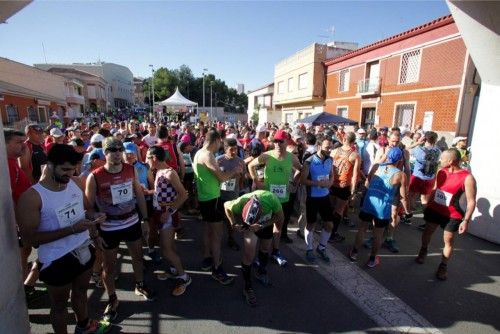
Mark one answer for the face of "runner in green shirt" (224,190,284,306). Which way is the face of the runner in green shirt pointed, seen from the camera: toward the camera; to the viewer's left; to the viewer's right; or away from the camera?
toward the camera

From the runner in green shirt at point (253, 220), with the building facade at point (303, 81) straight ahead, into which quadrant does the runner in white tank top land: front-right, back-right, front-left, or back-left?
back-left

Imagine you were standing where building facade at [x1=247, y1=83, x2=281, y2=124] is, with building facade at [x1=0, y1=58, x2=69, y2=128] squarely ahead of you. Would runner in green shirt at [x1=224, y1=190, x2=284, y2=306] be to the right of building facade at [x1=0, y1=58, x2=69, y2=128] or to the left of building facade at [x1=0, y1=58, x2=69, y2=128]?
left

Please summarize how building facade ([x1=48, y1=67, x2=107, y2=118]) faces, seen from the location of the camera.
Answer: facing the viewer and to the right of the viewer

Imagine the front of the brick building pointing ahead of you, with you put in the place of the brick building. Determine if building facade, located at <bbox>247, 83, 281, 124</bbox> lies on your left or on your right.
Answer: on your right

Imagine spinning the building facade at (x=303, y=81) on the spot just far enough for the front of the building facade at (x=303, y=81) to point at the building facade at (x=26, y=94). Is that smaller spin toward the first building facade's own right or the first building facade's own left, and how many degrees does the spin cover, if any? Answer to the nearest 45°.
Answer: approximately 45° to the first building facade's own right

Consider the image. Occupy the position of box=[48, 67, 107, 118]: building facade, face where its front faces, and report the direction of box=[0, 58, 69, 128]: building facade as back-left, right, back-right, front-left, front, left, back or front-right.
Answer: front-right

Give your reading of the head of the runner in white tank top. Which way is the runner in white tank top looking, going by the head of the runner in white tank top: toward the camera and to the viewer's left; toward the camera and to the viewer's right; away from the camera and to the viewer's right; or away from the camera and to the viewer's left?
toward the camera and to the viewer's right

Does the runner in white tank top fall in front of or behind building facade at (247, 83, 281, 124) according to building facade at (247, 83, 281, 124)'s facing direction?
in front

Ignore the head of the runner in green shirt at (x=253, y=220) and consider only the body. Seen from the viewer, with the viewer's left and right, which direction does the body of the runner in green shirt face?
facing the viewer

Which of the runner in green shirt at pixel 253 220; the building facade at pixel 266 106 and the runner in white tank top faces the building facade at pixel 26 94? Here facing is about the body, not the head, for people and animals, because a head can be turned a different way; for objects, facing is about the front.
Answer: the building facade at pixel 266 106

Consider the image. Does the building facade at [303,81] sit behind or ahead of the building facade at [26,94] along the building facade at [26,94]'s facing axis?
ahead

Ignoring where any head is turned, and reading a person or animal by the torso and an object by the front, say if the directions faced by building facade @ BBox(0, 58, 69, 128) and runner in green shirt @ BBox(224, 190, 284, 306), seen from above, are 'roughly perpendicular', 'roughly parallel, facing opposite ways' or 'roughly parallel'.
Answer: roughly perpendicular

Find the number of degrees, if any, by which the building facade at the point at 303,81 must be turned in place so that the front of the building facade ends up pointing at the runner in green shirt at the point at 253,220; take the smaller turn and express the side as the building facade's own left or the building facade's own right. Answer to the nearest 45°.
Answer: approximately 45° to the building facade's own left

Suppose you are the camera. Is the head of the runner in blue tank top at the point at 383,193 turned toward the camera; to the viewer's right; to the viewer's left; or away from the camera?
away from the camera

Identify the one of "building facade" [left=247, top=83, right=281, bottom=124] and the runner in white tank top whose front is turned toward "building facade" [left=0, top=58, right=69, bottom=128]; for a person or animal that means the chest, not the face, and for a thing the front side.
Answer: "building facade" [left=247, top=83, right=281, bottom=124]

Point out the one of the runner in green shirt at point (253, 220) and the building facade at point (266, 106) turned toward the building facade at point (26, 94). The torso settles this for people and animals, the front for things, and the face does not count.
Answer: the building facade at point (266, 106)

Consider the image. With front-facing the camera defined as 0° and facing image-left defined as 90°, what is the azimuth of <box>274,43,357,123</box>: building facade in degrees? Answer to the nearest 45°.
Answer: approximately 45°

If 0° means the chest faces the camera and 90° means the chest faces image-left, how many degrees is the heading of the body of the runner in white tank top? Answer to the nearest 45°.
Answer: approximately 315°

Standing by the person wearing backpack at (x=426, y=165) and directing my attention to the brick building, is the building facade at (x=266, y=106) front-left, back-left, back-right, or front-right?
front-left

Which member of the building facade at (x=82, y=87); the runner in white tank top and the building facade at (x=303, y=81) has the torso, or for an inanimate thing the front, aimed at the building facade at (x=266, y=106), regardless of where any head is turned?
the building facade at (x=82, y=87)
